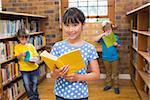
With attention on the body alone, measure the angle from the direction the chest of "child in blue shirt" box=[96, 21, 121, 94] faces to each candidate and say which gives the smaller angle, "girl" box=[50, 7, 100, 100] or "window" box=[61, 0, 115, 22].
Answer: the girl

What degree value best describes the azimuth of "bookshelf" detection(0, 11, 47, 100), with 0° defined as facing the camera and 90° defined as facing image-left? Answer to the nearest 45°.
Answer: approximately 315°

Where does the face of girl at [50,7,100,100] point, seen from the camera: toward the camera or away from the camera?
toward the camera

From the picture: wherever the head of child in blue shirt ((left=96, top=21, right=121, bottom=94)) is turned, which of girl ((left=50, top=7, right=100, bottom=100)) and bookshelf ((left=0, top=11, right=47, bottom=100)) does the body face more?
the girl

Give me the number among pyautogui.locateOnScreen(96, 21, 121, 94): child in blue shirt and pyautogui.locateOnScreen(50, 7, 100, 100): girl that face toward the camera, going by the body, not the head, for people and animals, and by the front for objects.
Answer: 2

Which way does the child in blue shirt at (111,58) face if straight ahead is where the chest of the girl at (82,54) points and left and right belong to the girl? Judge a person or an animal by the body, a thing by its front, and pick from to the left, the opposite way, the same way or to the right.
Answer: the same way

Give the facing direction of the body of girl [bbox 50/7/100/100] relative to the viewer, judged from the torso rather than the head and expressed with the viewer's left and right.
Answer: facing the viewer

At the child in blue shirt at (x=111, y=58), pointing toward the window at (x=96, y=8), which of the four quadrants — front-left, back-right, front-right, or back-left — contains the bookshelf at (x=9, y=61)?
back-left

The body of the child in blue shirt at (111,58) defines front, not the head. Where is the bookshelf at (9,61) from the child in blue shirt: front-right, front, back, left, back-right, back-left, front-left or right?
front-right

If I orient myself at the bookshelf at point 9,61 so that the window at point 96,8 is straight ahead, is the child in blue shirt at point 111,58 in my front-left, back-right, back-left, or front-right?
front-right

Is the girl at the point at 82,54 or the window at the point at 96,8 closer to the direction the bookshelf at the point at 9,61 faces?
the girl

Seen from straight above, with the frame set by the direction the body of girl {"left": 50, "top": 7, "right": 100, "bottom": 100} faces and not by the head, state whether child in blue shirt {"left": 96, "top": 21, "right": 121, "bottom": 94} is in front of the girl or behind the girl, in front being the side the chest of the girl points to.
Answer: behind

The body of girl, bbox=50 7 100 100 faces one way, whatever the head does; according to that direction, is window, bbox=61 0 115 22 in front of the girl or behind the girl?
behind

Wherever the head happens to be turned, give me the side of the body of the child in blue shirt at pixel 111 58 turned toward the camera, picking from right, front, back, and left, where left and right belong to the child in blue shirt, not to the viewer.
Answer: front

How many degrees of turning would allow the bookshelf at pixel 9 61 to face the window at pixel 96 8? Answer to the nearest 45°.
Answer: approximately 90° to its left

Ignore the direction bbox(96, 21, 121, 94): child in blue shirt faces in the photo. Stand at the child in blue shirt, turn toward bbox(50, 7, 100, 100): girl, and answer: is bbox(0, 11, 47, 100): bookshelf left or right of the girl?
right
